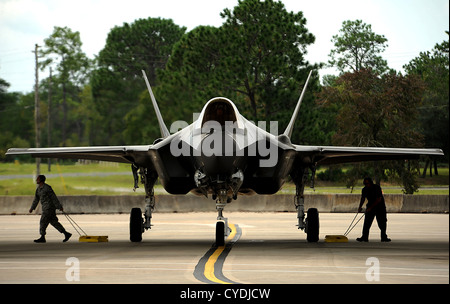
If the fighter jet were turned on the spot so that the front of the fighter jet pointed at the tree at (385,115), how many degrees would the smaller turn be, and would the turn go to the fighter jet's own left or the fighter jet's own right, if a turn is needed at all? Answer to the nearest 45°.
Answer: approximately 180°

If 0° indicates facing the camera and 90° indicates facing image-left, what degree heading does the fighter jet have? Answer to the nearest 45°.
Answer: approximately 0°

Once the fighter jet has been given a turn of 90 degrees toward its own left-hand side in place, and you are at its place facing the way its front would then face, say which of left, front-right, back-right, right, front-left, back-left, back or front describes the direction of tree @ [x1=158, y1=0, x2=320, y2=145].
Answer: left
